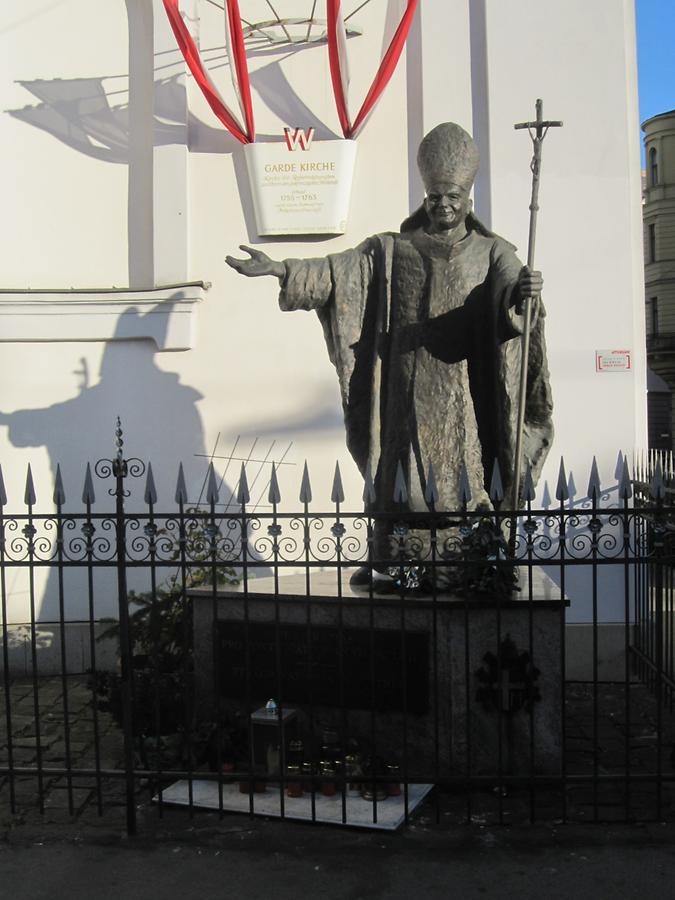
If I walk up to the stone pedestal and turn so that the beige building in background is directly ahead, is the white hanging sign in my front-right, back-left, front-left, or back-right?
front-left

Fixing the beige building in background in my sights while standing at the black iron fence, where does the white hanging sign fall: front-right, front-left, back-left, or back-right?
front-left

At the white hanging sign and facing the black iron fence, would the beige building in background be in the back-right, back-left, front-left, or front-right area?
back-left

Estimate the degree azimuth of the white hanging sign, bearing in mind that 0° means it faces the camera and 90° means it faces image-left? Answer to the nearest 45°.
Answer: approximately 0°

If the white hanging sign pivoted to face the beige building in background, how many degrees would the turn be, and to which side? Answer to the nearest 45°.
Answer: approximately 135° to its left
